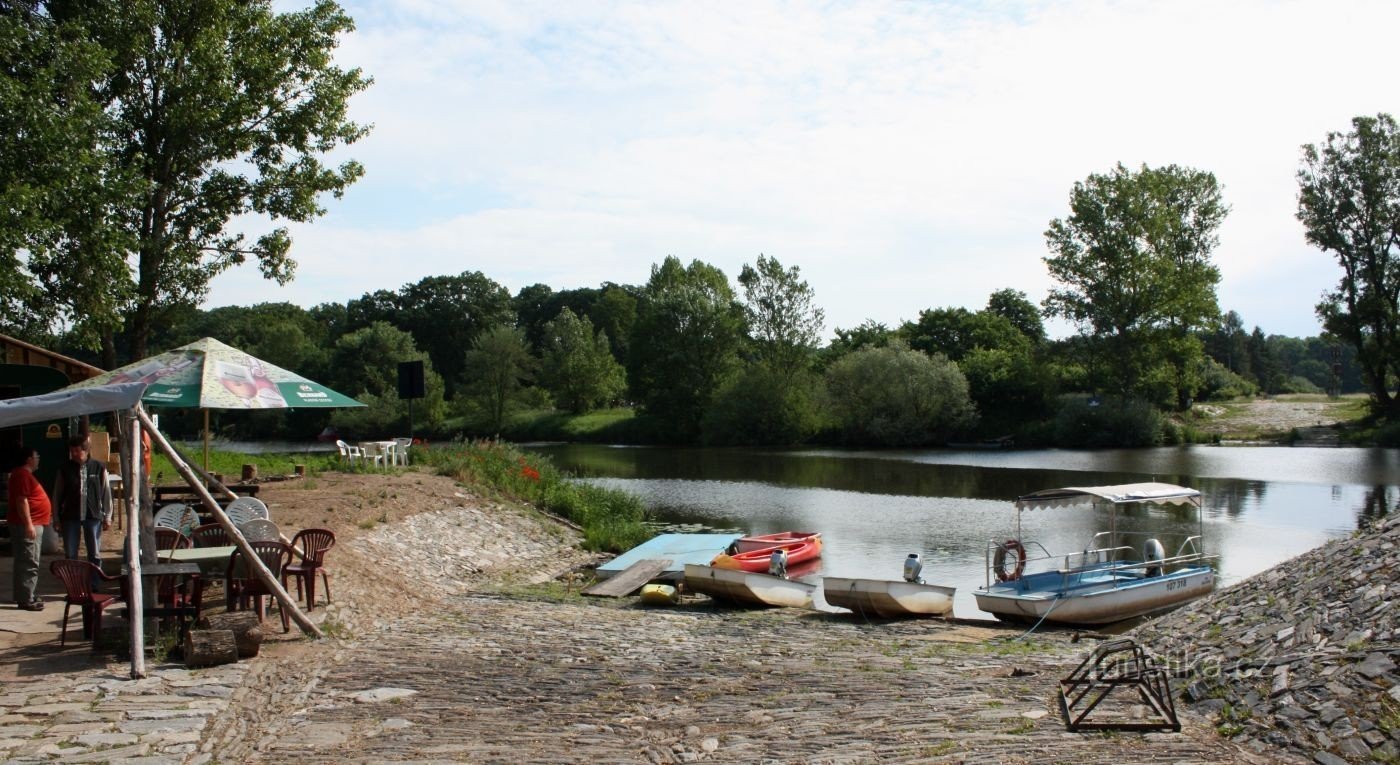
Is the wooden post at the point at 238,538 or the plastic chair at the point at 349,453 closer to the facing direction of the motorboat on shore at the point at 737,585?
the wooden post

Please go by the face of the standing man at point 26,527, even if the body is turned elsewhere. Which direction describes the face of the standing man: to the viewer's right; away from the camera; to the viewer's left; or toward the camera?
to the viewer's right

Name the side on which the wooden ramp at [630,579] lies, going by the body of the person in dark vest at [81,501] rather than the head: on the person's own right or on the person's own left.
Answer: on the person's own left

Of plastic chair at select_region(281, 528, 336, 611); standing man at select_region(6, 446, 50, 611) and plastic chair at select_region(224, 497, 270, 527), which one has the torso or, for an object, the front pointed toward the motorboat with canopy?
the standing man

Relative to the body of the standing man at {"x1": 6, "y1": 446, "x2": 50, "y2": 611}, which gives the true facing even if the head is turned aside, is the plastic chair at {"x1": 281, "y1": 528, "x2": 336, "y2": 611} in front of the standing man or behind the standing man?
in front

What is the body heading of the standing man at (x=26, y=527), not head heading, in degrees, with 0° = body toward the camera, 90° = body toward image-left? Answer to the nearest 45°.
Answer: approximately 270°

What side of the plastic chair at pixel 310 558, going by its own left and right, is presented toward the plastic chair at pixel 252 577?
front
